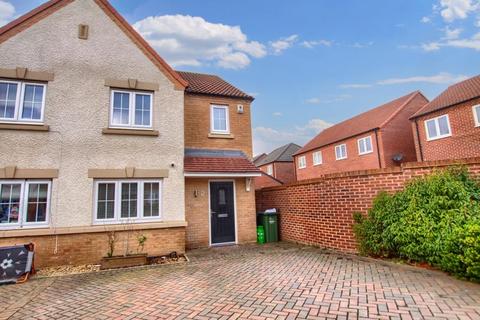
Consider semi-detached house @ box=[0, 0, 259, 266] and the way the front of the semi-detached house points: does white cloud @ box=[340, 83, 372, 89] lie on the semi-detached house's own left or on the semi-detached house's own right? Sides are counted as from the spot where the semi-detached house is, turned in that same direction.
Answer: on the semi-detached house's own left

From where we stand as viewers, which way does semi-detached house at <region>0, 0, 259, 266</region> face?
facing the viewer

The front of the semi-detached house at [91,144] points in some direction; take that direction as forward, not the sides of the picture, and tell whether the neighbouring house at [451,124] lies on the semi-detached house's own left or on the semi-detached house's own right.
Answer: on the semi-detached house's own left

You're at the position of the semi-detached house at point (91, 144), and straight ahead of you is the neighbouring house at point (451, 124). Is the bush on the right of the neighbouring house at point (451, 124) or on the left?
right

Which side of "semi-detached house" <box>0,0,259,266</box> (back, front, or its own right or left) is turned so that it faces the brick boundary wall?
left

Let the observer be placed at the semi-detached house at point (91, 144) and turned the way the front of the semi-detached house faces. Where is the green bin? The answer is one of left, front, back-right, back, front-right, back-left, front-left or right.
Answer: left
